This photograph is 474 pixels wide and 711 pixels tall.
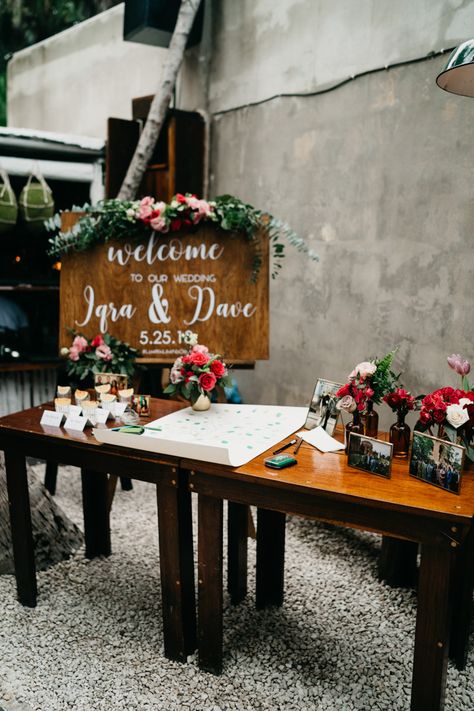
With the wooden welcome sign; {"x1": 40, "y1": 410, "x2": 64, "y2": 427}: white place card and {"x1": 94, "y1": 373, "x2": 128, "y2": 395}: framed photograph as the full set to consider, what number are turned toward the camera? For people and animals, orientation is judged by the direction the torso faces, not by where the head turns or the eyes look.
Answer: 3

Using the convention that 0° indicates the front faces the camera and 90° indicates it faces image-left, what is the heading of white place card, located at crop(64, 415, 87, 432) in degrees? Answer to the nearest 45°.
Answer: approximately 0°

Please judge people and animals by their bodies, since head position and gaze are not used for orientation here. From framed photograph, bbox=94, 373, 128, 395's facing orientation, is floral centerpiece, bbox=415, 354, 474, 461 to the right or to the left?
on its left

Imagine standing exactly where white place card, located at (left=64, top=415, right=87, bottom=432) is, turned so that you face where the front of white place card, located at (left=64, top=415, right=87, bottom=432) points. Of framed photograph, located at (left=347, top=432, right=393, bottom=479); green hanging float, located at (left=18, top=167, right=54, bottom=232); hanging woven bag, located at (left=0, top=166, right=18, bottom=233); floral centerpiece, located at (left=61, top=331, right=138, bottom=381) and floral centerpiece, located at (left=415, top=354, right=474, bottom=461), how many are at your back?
3

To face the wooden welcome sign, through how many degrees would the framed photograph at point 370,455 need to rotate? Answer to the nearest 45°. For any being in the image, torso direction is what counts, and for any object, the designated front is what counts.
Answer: approximately 90° to its right

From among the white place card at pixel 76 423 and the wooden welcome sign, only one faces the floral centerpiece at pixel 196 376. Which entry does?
the wooden welcome sign

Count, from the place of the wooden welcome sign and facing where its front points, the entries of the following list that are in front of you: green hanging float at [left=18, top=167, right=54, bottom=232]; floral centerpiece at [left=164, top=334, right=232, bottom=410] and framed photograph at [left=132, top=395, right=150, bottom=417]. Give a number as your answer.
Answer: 2

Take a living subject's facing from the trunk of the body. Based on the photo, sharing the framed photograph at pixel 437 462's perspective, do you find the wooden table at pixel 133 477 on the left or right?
on its right

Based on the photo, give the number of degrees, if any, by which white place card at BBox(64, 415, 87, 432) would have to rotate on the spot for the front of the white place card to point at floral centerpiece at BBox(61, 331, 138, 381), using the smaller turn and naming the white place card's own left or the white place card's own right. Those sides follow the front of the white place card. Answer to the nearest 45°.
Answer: approximately 180°

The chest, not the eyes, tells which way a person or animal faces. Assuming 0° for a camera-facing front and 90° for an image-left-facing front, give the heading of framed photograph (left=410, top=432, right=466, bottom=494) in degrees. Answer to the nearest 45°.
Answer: approximately 45°

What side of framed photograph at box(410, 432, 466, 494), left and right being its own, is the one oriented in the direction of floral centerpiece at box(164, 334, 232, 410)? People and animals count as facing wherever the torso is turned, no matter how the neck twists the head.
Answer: right

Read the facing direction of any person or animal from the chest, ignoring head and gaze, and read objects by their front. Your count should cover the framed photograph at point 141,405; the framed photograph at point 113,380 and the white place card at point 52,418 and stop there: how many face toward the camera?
3

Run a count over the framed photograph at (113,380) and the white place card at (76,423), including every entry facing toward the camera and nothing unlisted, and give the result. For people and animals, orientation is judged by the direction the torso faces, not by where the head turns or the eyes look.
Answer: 2
